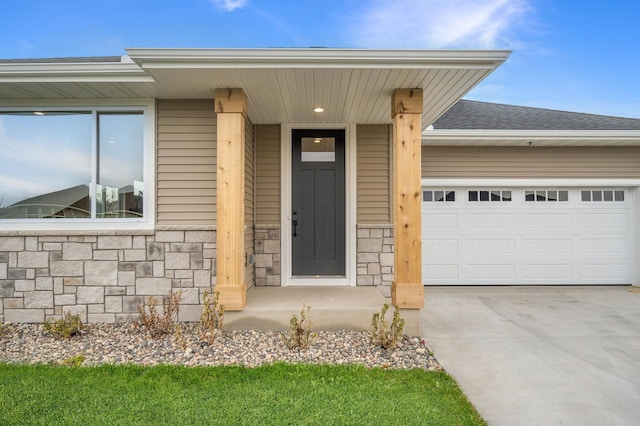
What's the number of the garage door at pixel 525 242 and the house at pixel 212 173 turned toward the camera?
2

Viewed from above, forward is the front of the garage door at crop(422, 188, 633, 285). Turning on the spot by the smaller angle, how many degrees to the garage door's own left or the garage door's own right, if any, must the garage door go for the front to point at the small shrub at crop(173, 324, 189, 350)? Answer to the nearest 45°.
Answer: approximately 45° to the garage door's own right

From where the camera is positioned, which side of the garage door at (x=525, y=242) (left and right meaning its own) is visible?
front

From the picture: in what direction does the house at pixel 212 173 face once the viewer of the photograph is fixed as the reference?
facing the viewer

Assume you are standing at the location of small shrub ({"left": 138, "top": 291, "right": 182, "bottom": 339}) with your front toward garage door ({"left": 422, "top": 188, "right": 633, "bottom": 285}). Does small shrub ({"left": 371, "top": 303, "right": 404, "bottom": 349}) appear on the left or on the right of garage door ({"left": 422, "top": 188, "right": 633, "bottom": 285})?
right

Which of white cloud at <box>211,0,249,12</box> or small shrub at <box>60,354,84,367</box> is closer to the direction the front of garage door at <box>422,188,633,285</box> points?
the small shrub

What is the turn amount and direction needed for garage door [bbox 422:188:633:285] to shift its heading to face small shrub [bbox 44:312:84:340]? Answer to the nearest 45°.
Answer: approximately 45° to its right

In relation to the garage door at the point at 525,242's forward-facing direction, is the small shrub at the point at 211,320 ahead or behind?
ahead

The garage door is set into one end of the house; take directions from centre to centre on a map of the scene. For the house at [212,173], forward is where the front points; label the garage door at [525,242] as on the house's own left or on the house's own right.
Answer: on the house's own left
